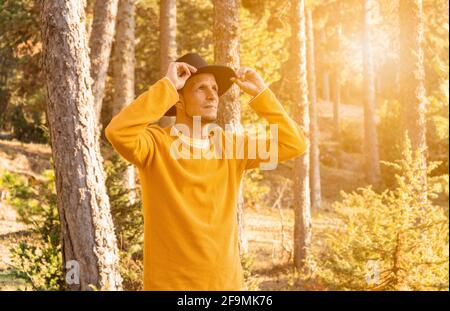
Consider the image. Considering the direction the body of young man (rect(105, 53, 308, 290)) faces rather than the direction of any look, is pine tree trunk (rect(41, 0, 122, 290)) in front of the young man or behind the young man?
behind

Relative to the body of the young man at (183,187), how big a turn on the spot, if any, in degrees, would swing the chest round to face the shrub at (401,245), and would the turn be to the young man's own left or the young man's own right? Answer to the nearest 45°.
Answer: approximately 90° to the young man's own left

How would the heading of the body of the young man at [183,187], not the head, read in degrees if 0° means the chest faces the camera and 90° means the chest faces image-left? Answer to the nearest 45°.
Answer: approximately 315°

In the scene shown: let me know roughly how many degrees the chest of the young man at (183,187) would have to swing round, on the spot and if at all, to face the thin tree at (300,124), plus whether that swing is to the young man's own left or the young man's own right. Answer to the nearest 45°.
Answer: approximately 135° to the young man's own left

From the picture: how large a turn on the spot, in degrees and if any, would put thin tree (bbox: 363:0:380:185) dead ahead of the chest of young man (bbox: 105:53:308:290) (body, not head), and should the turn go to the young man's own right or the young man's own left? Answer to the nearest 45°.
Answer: approximately 135° to the young man's own left
